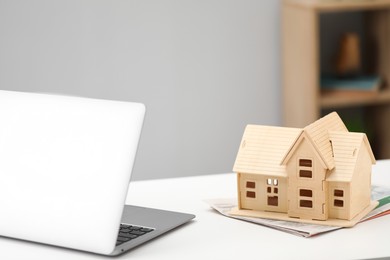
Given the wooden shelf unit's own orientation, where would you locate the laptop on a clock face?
The laptop is roughly at 2 o'clock from the wooden shelf unit.

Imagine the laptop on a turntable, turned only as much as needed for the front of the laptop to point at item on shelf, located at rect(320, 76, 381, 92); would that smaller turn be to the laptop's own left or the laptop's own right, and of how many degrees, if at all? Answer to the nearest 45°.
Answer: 0° — it already faces it

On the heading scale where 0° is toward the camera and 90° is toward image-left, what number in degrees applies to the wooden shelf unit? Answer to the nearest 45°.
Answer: approximately 315°

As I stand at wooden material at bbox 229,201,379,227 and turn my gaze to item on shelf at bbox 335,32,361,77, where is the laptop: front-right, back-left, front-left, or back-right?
back-left

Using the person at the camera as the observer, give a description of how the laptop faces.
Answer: facing away from the viewer and to the right of the viewer

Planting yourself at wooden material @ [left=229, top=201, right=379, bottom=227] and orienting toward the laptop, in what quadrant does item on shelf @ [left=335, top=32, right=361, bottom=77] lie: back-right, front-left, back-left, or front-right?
back-right
